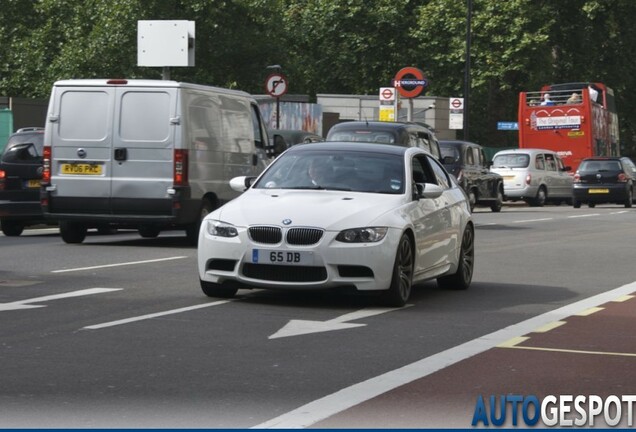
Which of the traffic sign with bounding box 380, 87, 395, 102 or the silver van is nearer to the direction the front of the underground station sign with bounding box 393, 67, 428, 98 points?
the silver van

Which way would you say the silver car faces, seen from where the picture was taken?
facing away from the viewer and to the right of the viewer

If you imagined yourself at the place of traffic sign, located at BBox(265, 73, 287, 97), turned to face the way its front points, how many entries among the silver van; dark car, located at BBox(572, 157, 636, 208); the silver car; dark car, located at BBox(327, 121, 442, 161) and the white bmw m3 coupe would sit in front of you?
3

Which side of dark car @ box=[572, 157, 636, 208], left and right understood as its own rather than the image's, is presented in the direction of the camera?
back

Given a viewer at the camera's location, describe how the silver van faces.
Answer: facing away from the viewer and to the right of the viewer

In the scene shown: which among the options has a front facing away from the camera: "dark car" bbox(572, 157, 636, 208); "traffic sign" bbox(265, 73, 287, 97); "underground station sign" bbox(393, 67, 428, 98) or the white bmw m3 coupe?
the dark car

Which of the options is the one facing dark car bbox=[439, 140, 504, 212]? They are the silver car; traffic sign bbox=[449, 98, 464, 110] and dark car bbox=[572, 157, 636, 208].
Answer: the traffic sign
